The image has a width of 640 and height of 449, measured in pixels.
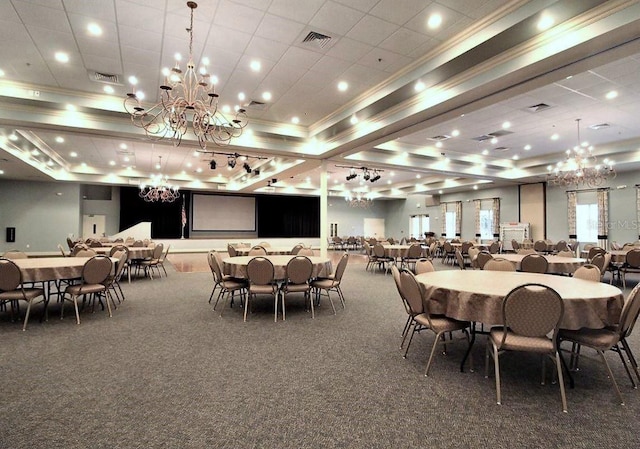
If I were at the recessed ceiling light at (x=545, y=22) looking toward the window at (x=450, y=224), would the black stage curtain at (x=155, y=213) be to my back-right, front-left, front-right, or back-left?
front-left

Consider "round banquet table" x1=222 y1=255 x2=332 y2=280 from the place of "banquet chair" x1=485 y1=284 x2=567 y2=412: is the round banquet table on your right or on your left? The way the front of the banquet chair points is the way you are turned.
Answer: on your left

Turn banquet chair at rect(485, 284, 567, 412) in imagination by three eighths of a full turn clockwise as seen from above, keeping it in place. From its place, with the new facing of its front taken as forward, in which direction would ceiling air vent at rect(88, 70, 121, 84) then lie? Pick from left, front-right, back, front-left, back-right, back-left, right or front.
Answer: back-right

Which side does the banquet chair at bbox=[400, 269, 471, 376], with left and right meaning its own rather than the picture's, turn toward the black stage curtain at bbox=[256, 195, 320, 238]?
left

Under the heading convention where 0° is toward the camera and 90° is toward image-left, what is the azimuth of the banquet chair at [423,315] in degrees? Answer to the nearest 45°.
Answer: approximately 225°

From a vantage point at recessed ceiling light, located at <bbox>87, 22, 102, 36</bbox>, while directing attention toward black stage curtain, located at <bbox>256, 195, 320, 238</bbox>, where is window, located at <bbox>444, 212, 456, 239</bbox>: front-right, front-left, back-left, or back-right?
front-right

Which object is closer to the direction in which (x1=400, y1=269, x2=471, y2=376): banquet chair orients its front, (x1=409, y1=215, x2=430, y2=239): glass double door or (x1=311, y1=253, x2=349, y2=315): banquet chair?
the glass double door

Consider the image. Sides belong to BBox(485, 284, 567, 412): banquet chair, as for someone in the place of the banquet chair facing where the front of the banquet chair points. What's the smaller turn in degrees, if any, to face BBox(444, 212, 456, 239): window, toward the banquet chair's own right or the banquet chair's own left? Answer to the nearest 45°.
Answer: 0° — it already faces it

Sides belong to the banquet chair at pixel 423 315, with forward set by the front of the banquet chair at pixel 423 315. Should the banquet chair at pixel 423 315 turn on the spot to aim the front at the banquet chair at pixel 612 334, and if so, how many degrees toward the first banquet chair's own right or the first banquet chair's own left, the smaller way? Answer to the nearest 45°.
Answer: approximately 45° to the first banquet chair's own right

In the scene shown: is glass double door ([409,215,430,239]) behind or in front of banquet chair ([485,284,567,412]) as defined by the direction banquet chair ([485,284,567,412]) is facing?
in front

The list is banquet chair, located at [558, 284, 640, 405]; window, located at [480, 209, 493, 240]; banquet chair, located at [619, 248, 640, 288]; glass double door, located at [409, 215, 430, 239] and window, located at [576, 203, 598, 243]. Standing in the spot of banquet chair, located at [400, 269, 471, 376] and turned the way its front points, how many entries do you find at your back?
0

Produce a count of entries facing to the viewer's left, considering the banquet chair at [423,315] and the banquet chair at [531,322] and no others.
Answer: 0

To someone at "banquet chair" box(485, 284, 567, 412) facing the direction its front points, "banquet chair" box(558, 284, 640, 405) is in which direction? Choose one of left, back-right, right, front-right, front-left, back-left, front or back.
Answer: front-right

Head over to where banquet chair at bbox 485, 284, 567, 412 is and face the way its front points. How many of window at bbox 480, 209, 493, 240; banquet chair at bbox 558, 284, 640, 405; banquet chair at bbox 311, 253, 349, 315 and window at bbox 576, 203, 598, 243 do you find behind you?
0

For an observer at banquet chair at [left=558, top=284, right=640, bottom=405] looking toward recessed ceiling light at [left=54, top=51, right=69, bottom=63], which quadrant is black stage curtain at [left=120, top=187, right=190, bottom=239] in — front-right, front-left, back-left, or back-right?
front-right

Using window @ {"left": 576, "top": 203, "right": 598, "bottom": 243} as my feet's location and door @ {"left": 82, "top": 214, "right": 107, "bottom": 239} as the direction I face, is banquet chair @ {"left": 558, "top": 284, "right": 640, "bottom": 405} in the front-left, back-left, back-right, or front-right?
front-left

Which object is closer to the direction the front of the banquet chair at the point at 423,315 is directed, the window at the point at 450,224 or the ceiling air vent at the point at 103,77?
the window

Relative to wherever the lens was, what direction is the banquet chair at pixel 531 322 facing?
facing away from the viewer

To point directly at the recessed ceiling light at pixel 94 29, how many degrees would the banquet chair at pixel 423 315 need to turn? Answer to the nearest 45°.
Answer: approximately 135° to its left
